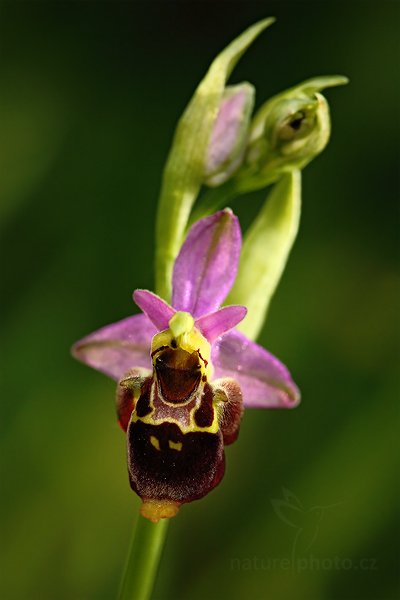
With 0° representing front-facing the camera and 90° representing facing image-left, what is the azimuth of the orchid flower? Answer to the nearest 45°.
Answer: approximately 0°
